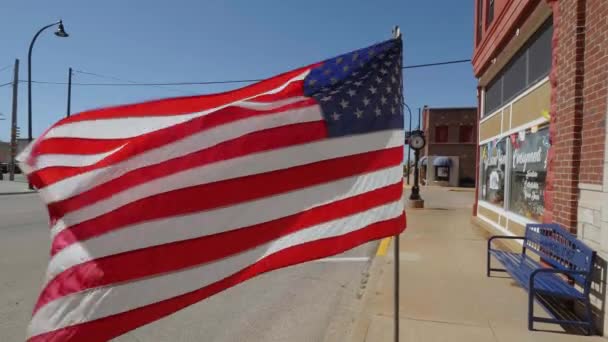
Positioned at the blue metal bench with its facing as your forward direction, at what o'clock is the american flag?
The american flag is roughly at 10 o'clock from the blue metal bench.

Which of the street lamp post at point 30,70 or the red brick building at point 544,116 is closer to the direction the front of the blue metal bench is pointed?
the street lamp post

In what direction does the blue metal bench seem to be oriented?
to the viewer's left

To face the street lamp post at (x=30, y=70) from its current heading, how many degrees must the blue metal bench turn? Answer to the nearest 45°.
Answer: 0° — it already faces it

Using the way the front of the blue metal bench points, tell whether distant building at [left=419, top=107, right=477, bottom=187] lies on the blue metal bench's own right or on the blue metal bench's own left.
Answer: on the blue metal bench's own right
